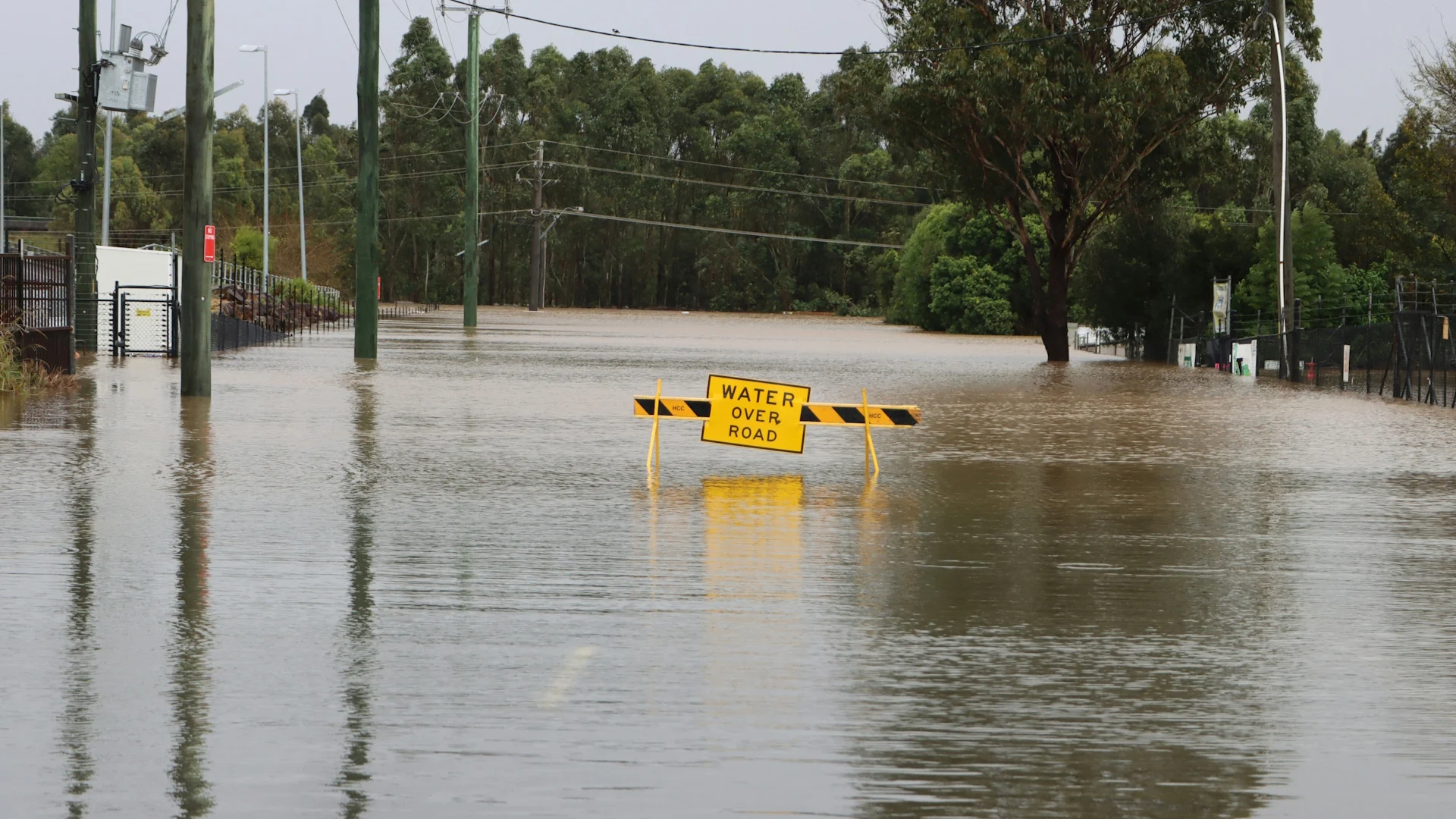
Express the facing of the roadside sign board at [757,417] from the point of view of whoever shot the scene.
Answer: facing the viewer

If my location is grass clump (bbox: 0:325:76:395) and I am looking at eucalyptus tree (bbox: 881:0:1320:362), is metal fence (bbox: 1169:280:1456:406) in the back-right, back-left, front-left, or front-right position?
front-right

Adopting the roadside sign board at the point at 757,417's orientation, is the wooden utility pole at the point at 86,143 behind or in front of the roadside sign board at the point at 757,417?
behind

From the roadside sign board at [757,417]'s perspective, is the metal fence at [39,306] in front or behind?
behind

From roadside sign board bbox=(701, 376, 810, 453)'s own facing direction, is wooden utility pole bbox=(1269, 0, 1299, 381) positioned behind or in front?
behind

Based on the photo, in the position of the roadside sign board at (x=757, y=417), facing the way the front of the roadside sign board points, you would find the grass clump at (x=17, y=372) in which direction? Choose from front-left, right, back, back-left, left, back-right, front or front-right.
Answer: back-right

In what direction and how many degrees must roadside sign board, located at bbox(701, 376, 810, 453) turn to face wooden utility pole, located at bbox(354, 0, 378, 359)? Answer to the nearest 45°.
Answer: approximately 180°
